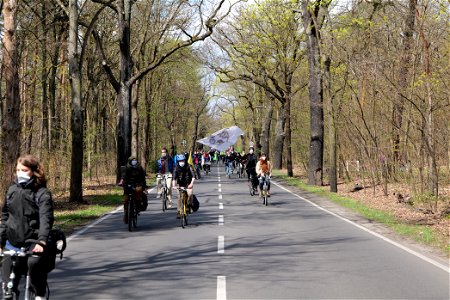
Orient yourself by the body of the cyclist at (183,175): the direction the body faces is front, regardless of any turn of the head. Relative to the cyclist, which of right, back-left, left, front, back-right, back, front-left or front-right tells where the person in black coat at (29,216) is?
front

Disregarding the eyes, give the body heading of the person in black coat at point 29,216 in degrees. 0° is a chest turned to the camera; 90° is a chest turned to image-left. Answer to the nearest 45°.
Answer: approximately 45°

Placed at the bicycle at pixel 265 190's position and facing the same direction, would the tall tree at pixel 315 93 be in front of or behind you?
behind

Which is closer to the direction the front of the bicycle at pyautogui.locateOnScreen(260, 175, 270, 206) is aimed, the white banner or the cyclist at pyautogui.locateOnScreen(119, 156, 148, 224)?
the cyclist

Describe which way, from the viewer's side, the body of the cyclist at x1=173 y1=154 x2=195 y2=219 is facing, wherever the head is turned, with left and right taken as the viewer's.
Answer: facing the viewer

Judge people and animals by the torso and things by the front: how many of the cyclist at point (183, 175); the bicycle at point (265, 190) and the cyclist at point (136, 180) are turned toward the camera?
3

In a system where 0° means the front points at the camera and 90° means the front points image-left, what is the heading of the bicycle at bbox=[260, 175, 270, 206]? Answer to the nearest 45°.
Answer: approximately 0°

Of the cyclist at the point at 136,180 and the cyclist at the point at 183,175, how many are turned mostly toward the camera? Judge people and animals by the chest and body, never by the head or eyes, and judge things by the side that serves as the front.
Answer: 2

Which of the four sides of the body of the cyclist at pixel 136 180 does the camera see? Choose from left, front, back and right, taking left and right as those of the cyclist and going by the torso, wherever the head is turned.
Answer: front

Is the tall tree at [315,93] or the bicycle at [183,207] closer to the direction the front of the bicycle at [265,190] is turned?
the bicycle

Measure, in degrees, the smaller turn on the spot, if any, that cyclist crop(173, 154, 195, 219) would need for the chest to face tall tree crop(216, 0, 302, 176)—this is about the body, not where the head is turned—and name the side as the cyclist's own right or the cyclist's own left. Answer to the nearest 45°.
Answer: approximately 180°

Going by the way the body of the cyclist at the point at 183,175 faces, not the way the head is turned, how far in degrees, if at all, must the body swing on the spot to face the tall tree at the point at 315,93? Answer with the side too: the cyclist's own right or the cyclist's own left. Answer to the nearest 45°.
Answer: approximately 135° to the cyclist's own left

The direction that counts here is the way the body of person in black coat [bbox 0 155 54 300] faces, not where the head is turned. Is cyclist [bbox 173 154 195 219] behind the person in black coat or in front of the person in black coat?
behind

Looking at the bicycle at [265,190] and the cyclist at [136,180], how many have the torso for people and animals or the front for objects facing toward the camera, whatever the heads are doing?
2
